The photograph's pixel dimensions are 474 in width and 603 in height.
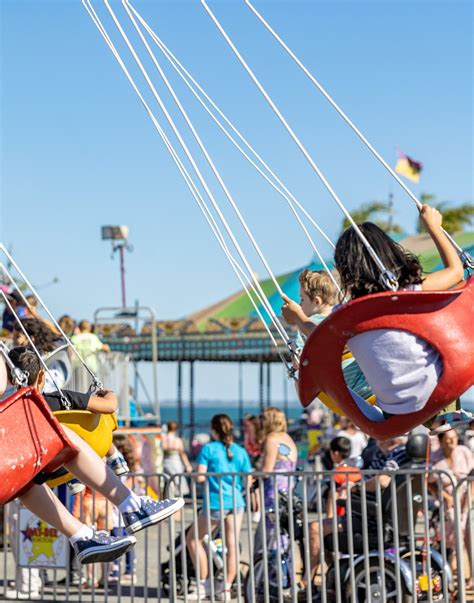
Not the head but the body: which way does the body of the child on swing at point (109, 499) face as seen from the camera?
to the viewer's right

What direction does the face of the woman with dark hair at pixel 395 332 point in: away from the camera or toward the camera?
away from the camera

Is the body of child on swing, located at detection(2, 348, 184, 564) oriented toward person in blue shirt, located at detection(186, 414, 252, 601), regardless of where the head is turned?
no

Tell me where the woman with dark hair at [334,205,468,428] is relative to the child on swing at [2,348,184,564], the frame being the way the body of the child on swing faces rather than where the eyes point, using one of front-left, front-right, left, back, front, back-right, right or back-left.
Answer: front-right

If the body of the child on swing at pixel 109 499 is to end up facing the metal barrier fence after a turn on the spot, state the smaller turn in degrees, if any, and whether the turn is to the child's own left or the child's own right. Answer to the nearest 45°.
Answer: approximately 45° to the child's own left

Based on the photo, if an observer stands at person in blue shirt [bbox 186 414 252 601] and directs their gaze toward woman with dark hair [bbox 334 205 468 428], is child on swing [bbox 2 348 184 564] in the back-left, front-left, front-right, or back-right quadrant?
front-right
